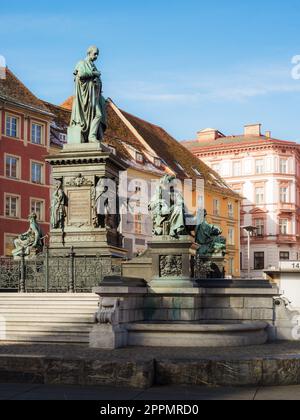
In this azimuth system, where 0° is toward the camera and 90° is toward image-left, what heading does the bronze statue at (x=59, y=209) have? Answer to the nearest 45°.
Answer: approximately 45°

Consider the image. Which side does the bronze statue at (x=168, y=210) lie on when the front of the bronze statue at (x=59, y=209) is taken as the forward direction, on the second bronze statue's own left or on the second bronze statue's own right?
on the second bronze statue's own left
